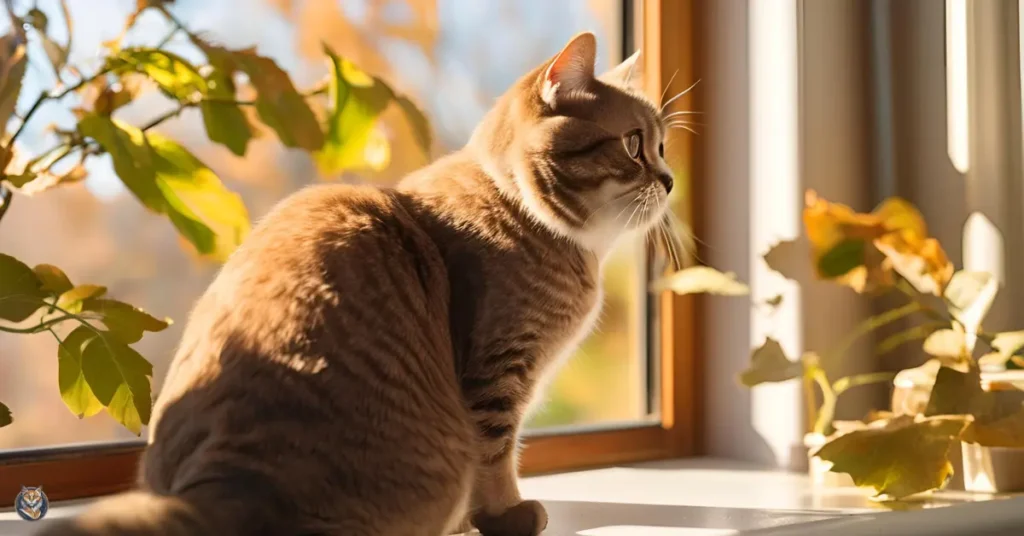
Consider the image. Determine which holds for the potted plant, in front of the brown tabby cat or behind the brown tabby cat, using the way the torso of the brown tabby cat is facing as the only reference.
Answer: in front

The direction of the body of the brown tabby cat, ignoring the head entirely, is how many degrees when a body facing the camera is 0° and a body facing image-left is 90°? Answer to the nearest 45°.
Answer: approximately 270°
